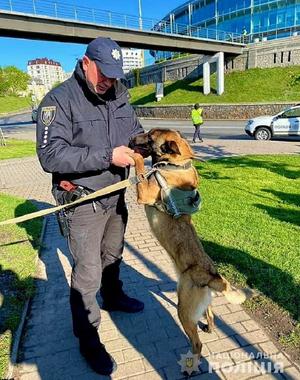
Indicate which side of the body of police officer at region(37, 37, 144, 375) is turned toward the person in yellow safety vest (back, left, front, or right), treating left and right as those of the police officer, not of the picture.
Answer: left

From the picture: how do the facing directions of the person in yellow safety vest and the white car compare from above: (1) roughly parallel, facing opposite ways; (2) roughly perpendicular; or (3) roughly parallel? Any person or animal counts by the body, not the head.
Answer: roughly perpendicular

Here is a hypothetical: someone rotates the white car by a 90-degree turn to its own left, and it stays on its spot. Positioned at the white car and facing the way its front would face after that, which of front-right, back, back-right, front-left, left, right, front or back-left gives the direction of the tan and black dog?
front

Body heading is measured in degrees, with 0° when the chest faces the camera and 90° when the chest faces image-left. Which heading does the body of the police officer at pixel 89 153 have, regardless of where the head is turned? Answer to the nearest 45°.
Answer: approximately 315°

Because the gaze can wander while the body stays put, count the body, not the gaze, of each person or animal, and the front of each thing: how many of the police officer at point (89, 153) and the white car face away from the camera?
0

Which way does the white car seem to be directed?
to the viewer's left

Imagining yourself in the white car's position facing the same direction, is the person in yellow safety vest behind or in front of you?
in front
